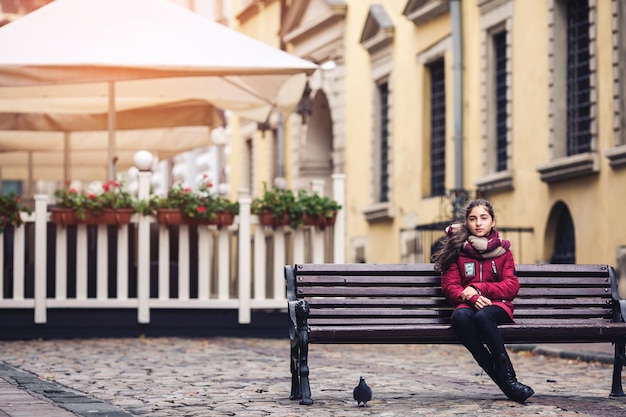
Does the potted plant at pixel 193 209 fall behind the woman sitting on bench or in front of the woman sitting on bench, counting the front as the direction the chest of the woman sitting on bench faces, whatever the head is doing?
behind

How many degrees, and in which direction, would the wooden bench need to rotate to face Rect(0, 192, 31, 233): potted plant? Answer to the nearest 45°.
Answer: approximately 135° to its right

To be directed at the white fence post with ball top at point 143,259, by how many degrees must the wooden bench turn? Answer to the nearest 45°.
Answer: approximately 135° to its right

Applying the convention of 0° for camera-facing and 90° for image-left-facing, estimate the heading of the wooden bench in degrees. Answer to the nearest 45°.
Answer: approximately 0°
